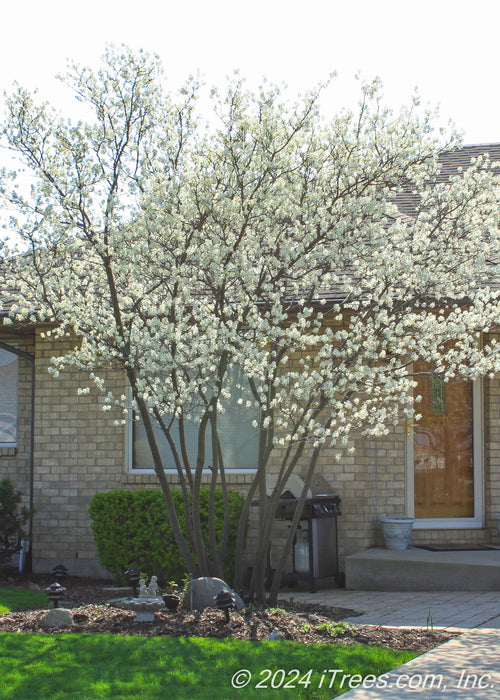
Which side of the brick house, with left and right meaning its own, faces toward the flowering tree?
front

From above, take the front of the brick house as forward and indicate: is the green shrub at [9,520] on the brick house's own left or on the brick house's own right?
on the brick house's own right

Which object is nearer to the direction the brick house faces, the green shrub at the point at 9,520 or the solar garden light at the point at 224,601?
the solar garden light

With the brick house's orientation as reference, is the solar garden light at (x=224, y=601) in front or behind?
in front

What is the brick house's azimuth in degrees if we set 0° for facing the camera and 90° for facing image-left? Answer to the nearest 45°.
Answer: approximately 0°

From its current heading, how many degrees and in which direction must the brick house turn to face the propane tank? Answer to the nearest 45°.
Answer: approximately 45° to its right

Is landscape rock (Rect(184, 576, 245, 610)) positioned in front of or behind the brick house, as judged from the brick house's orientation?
in front
